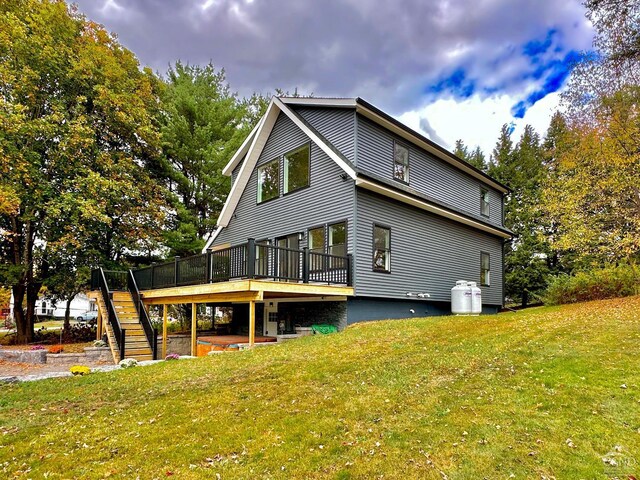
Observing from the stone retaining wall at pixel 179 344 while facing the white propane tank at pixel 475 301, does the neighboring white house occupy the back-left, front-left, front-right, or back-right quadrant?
back-left

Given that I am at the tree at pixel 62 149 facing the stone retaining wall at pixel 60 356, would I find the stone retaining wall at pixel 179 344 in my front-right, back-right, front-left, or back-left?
front-left

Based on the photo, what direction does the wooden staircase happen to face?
toward the camera

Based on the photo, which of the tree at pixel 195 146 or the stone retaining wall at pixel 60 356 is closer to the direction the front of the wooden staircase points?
the stone retaining wall

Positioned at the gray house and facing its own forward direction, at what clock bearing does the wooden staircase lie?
The wooden staircase is roughly at 1 o'clock from the gray house.

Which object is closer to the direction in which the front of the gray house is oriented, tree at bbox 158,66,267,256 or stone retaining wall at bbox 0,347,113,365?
the stone retaining wall

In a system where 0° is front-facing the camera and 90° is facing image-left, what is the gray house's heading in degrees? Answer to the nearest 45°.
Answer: approximately 45°

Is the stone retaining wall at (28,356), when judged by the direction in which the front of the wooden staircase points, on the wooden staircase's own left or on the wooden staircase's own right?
on the wooden staircase's own right

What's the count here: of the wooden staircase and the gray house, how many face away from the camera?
0

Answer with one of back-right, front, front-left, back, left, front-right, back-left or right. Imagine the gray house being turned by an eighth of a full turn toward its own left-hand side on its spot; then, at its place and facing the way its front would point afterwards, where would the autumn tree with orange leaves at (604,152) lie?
left

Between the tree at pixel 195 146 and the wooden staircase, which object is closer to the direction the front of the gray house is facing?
the wooden staircase

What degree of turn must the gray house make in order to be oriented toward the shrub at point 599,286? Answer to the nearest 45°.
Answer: approximately 135° to its left

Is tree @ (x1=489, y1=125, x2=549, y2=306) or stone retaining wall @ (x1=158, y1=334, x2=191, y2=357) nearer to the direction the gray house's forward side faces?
the stone retaining wall
